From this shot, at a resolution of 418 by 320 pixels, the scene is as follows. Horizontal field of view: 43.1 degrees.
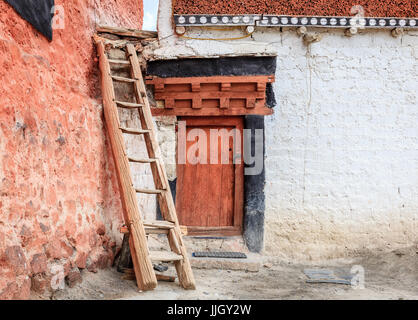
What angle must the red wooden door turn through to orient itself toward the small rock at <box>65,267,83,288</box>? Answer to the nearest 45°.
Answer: approximately 45° to its right

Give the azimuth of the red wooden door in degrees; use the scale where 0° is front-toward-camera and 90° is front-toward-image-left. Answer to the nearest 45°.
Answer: approximately 0°
